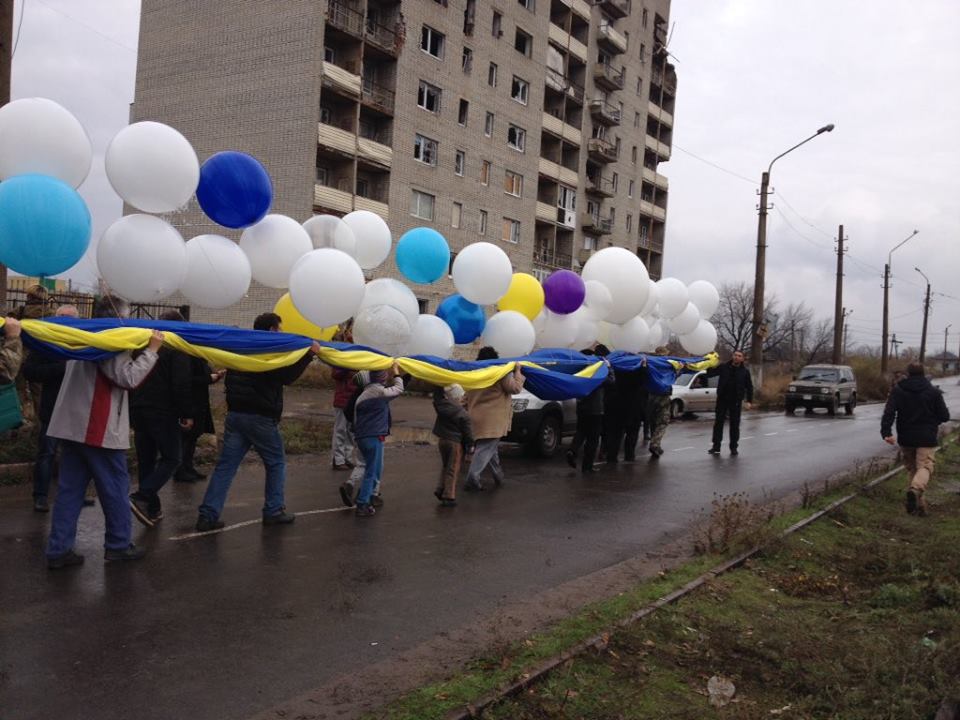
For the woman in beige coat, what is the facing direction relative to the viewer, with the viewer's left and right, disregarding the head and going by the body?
facing away from the viewer and to the right of the viewer

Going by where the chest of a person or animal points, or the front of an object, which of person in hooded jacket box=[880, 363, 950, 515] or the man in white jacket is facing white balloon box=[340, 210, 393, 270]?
the man in white jacket

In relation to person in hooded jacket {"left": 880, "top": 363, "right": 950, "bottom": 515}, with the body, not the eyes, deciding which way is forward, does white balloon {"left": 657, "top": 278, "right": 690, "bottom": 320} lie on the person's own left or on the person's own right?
on the person's own left

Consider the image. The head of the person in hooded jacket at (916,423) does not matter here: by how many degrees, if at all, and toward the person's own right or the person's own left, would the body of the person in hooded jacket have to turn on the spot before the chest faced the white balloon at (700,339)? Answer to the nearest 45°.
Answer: approximately 45° to the person's own left

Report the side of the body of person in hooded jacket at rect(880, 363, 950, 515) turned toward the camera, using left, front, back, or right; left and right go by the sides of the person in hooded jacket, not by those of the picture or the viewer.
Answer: back

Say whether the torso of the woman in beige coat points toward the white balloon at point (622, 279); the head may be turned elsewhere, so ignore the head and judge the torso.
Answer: yes

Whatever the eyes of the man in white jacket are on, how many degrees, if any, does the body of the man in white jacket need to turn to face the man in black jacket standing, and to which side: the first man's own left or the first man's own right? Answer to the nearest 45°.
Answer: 0° — they already face them

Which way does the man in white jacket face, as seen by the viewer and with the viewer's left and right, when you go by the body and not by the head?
facing away from the viewer and to the right of the viewer
